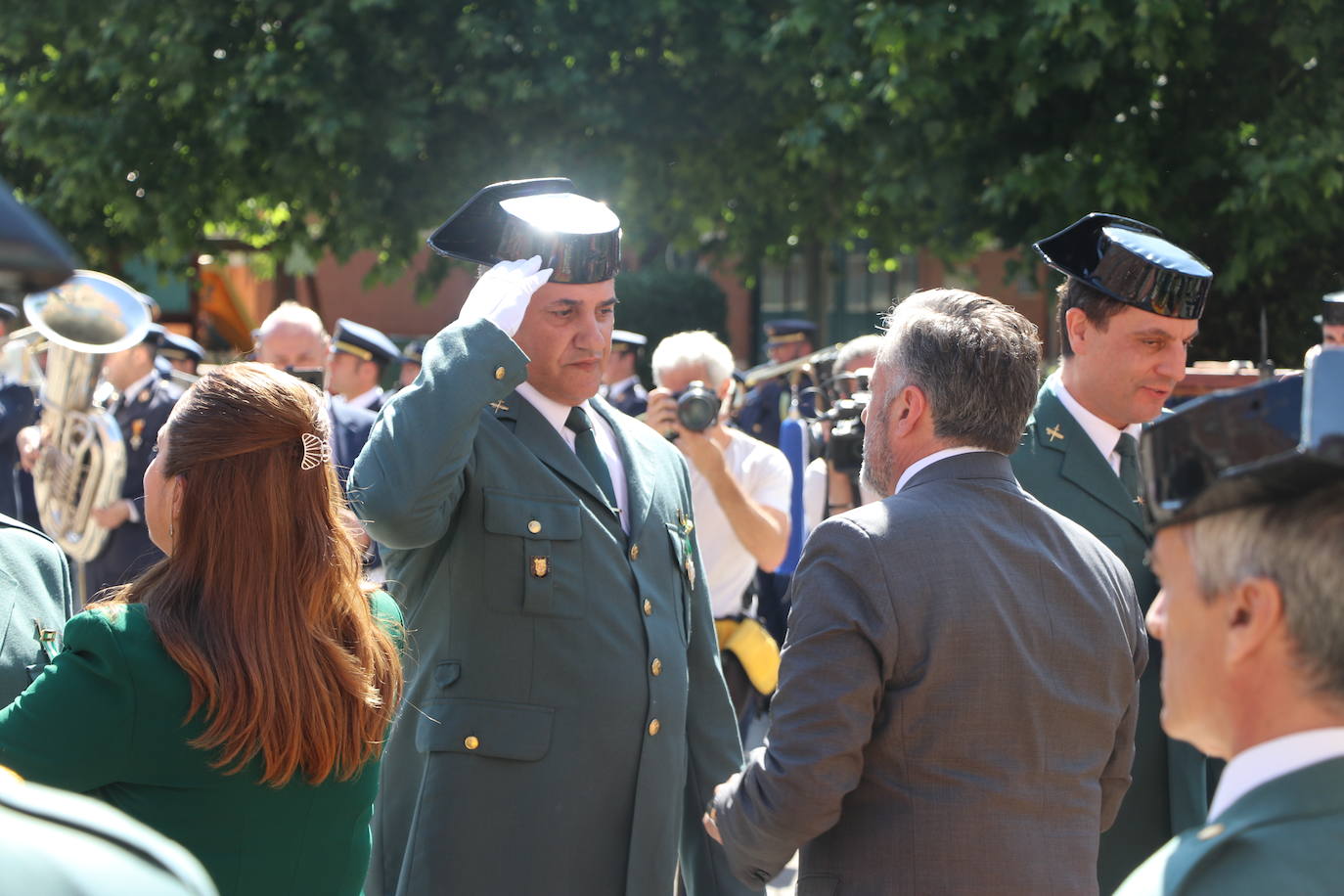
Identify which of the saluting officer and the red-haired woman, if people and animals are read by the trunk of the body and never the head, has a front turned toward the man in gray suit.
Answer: the saluting officer

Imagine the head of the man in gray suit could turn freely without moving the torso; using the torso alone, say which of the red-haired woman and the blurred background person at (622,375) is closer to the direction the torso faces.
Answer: the blurred background person

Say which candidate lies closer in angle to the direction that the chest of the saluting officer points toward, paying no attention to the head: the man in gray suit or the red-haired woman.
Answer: the man in gray suit

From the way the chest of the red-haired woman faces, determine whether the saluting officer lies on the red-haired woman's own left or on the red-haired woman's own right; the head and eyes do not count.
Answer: on the red-haired woman's own right

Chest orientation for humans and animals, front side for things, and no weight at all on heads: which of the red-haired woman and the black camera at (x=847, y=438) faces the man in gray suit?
the black camera

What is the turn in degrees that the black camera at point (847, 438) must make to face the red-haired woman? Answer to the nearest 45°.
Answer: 0° — it already faces them

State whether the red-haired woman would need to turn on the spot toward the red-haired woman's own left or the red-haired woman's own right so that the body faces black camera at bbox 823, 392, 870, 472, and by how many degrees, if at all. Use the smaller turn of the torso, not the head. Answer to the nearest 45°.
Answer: approximately 90° to the red-haired woman's own right

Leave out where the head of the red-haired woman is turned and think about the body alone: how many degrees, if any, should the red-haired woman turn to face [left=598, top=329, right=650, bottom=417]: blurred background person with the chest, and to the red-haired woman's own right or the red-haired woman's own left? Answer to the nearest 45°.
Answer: approximately 45° to the red-haired woman's own right

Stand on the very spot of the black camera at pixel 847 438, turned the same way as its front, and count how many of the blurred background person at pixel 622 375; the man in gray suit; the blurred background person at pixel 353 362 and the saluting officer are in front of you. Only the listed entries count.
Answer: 2

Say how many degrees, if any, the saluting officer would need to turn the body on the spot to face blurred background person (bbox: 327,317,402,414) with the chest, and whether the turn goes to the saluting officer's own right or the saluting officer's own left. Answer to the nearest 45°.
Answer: approximately 135° to the saluting officer's own left

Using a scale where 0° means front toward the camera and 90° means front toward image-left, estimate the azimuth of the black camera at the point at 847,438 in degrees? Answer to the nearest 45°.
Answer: approximately 0°

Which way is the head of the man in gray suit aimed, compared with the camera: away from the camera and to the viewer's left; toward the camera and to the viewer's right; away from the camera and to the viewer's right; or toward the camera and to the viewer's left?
away from the camera and to the viewer's left
